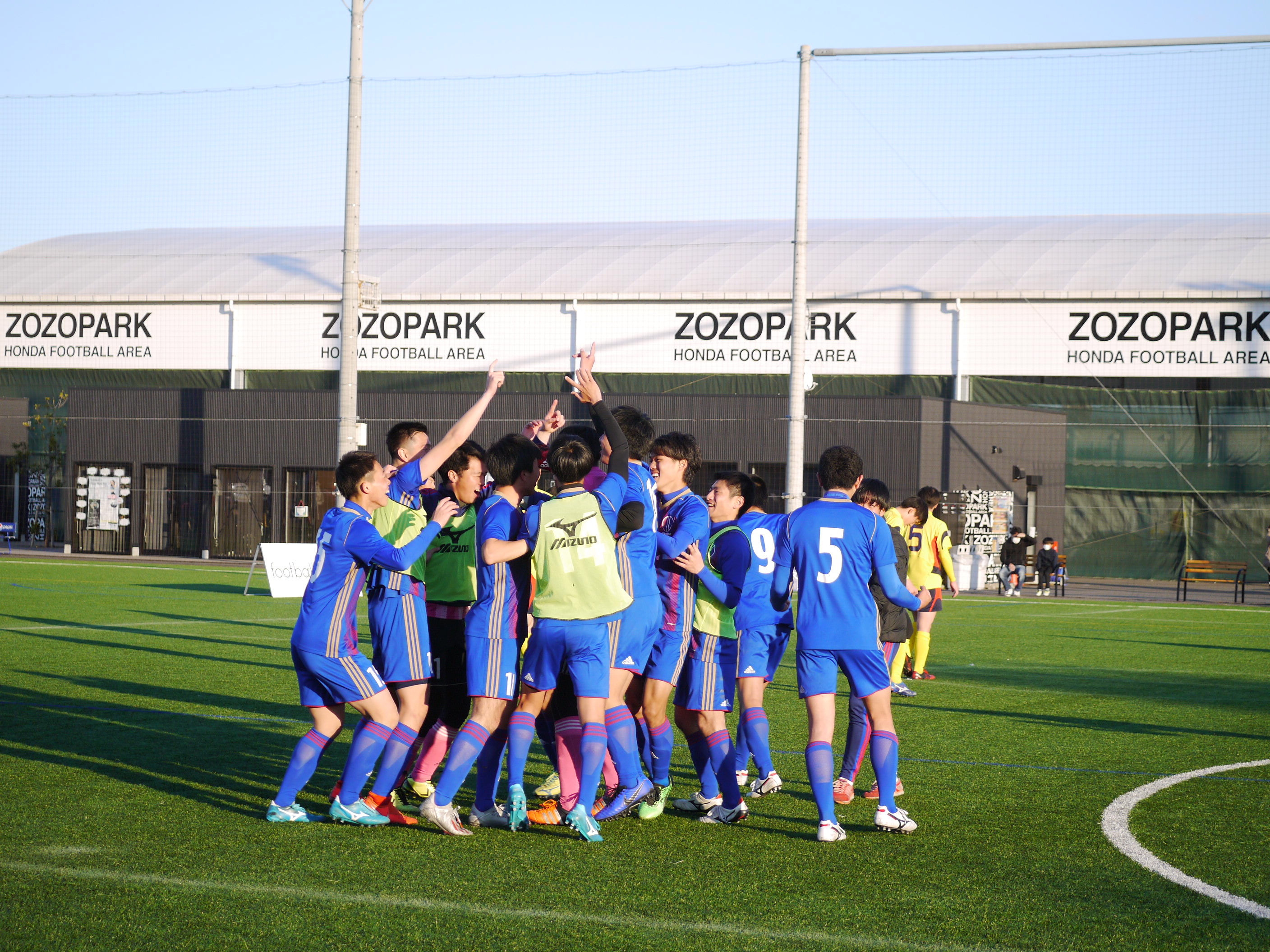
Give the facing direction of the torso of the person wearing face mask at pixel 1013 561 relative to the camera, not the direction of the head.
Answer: toward the camera

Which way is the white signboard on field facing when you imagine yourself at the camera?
facing the viewer

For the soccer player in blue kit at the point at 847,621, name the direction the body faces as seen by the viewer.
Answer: away from the camera

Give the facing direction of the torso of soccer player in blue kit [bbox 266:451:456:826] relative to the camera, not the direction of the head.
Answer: to the viewer's right

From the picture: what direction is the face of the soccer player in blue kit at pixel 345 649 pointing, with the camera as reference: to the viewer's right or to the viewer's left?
to the viewer's right

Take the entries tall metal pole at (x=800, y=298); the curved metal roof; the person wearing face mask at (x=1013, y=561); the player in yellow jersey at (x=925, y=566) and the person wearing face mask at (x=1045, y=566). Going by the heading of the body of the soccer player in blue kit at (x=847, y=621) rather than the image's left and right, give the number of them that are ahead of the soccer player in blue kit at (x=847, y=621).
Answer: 5

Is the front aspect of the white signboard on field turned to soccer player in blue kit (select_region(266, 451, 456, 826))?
yes

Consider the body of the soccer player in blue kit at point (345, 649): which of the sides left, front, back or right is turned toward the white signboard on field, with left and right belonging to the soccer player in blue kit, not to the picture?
left

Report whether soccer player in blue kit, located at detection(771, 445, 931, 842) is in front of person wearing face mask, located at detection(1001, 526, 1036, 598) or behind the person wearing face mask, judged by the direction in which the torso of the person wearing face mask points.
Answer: in front

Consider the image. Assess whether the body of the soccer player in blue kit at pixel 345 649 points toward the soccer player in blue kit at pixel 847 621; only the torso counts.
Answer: yes

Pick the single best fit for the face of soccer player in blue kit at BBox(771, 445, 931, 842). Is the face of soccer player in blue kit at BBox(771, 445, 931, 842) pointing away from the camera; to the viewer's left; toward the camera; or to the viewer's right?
away from the camera
